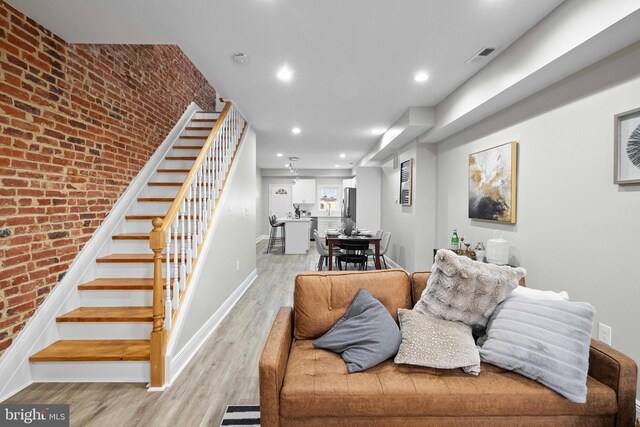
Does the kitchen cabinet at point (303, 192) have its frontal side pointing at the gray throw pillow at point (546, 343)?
yes

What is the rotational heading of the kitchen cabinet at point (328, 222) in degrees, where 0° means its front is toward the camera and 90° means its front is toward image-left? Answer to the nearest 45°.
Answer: approximately 0°

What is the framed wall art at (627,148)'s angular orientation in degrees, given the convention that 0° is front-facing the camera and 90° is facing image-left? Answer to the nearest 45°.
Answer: approximately 45°

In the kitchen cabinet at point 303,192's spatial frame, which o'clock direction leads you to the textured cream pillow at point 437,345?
The textured cream pillow is roughly at 12 o'clock from the kitchen cabinet.

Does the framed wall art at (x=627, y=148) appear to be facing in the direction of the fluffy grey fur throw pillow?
yes

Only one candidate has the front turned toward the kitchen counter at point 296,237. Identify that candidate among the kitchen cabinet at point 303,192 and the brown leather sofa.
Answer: the kitchen cabinet

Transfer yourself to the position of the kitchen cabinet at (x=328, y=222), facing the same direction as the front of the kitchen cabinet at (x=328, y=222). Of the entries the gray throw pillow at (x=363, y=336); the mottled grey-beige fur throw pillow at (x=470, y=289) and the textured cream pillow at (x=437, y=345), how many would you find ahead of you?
3

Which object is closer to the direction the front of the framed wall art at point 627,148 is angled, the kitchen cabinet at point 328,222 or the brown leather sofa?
the brown leather sofa
